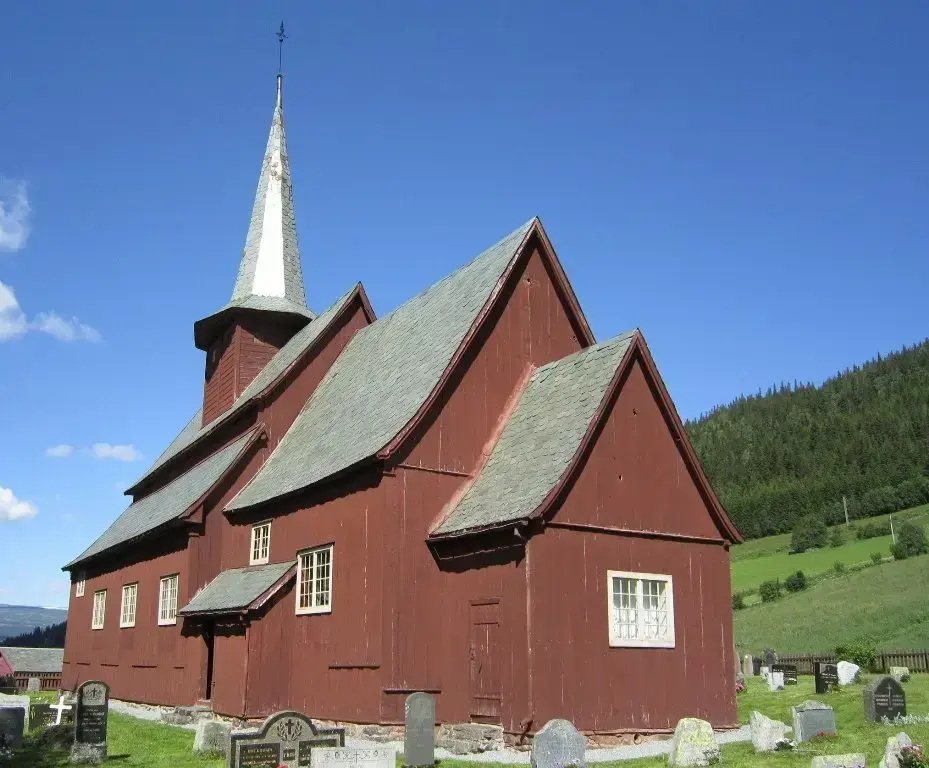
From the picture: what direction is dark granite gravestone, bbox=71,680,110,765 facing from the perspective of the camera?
toward the camera

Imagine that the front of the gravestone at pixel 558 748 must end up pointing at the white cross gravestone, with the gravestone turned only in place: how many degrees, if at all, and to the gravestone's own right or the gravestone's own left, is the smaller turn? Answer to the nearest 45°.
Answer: approximately 135° to the gravestone's own right

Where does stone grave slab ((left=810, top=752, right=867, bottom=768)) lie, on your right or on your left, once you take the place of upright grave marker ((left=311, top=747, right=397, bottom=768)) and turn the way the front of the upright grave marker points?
on your left

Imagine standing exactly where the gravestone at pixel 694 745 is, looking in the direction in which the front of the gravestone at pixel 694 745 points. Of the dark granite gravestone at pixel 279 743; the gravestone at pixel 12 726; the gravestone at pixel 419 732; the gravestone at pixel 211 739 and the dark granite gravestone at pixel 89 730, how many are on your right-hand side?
5

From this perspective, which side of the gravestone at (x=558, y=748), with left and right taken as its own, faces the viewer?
front

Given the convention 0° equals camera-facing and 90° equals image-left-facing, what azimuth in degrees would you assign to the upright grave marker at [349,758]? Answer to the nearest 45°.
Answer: approximately 0°

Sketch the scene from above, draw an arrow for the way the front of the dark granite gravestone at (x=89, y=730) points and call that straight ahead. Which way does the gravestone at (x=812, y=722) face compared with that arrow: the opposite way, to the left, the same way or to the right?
the same way

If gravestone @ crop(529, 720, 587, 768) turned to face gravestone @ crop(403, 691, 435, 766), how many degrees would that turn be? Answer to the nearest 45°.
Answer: approximately 135° to its right

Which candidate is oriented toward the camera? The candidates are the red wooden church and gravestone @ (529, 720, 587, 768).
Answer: the gravestone

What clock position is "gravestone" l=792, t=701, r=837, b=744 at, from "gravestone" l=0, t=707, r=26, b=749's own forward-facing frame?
"gravestone" l=792, t=701, r=837, b=744 is roughly at 10 o'clock from "gravestone" l=0, t=707, r=26, b=749.

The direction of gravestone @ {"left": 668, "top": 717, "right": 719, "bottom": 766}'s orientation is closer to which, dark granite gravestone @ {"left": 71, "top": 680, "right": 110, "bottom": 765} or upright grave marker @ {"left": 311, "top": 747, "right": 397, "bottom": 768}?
the upright grave marker

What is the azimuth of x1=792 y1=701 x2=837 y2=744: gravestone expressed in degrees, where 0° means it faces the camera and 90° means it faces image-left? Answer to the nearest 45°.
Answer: approximately 315°

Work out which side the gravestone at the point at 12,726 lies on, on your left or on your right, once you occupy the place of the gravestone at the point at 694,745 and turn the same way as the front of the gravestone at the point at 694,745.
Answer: on your right

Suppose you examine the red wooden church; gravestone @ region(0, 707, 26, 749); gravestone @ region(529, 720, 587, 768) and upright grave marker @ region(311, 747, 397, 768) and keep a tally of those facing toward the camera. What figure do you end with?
3

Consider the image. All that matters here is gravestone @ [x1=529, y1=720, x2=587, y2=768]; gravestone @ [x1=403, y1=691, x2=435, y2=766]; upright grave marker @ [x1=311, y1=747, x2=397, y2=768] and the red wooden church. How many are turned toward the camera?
3

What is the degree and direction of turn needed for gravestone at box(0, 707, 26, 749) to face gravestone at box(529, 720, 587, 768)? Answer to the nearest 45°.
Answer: approximately 45° to its left

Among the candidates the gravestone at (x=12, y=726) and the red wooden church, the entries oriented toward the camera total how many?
1

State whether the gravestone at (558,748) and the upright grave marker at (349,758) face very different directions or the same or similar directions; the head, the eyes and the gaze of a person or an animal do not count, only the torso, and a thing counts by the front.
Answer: same or similar directions

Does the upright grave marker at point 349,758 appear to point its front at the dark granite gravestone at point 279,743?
no

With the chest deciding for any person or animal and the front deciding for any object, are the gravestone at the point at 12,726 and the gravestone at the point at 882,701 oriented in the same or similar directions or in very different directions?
same or similar directions
